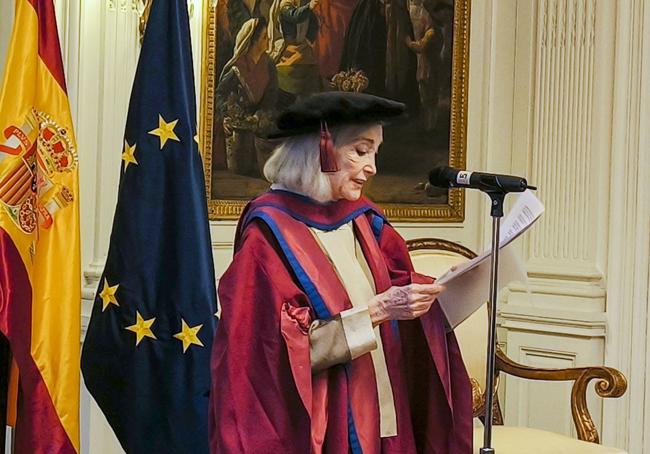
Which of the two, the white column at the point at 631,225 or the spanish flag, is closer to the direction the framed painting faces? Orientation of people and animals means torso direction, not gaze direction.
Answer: the spanish flag

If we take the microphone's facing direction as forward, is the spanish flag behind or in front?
in front

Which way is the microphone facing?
to the viewer's left

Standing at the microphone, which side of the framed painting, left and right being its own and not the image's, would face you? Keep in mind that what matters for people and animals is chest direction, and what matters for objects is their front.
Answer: front

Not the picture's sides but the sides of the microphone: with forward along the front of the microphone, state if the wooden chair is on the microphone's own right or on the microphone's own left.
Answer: on the microphone's own right

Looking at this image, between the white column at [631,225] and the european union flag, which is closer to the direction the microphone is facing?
the european union flag

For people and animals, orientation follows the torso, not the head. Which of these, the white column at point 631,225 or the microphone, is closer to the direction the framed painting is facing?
the microphone

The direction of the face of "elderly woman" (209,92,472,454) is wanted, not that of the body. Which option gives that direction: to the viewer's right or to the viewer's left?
to the viewer's right

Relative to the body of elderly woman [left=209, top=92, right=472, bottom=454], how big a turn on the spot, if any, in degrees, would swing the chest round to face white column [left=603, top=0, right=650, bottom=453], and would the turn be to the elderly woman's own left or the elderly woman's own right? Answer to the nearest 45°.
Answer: approximately 90° to the elderly woman's own left

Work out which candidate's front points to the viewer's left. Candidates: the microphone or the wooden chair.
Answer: the microphone

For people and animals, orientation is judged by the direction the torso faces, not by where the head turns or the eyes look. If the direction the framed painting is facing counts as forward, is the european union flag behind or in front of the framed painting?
in front
